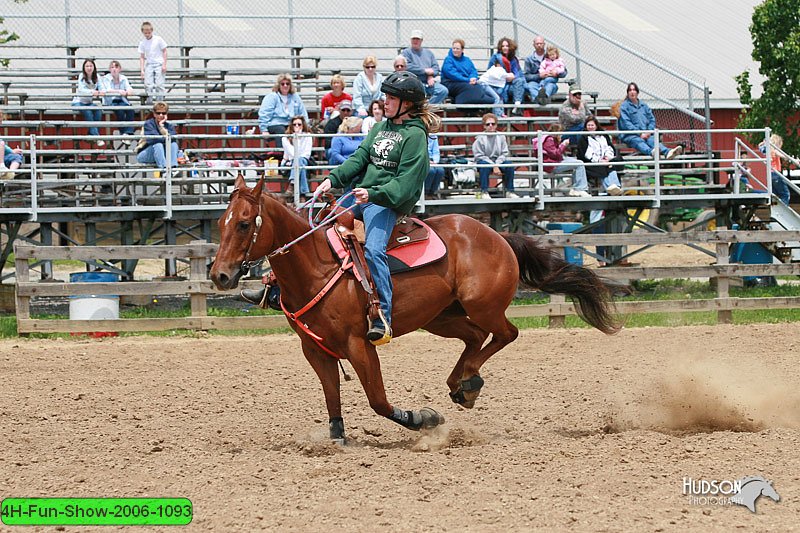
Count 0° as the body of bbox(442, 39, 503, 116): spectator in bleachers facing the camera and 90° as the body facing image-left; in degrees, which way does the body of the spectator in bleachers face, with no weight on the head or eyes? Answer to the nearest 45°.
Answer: approximately 315°

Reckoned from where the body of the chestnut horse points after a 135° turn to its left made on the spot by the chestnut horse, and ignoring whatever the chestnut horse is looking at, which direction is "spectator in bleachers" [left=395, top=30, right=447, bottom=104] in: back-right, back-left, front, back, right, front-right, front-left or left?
back-left

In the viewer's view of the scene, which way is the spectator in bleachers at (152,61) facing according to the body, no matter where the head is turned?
toward the camera

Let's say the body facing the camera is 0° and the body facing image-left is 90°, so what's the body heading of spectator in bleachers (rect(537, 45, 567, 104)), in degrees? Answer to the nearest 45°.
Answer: approximately 0°

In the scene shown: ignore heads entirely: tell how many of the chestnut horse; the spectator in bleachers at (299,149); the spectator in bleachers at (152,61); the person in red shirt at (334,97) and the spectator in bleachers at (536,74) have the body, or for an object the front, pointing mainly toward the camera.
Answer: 4

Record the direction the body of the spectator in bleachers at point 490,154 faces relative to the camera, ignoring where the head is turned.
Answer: toward the camera

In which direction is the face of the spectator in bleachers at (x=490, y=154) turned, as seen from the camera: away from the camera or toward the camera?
toward the camera

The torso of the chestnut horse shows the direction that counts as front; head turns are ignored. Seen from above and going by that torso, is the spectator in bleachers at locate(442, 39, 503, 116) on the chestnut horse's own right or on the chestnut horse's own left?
on the chestnut horse's own right

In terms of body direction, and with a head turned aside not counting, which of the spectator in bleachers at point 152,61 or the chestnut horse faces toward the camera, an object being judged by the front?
the spectator in bleachers

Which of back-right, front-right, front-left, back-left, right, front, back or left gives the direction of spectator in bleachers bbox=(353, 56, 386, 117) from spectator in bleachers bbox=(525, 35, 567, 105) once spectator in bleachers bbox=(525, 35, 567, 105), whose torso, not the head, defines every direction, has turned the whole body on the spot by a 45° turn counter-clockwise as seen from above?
right

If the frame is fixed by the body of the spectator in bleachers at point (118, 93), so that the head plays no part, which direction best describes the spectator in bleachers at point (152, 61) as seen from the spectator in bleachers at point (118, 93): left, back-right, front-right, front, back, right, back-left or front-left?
back-left

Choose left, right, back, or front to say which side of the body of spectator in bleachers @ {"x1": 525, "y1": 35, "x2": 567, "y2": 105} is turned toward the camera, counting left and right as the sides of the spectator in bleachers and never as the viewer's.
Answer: front

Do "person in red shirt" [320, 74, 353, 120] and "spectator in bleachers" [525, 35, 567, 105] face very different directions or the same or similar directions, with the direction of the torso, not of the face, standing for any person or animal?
same or similar directions

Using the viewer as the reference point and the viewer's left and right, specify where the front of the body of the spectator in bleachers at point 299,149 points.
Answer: facing the viewer

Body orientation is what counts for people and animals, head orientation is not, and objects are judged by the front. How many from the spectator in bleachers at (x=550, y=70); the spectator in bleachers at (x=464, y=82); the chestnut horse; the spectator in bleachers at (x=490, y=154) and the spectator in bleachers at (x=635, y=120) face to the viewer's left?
1

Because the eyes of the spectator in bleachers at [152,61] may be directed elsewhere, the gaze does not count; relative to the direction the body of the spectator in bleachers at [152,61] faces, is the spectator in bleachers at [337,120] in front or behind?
in front
